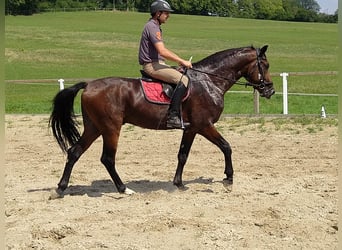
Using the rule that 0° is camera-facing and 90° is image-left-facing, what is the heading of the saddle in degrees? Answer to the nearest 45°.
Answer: approximately 270°

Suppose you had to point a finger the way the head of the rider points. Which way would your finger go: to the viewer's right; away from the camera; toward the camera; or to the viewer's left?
to the viewer's right

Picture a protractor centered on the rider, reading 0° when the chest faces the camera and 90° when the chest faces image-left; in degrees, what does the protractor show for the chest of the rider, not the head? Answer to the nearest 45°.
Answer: approximately 270°

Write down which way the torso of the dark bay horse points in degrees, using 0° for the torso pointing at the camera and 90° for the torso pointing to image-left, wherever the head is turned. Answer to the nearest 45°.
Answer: approximately 270°
